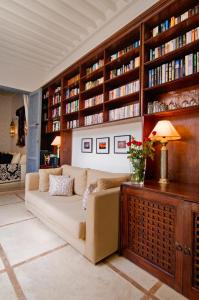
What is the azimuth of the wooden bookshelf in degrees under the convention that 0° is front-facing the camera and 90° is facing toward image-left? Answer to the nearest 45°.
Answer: approximately 45°

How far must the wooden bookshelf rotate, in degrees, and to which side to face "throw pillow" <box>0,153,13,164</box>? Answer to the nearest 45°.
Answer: approximately 90° to its right

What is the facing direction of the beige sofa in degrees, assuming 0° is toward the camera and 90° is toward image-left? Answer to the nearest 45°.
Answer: approximately 45°

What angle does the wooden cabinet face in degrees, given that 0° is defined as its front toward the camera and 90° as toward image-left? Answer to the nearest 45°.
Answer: approximately 45°

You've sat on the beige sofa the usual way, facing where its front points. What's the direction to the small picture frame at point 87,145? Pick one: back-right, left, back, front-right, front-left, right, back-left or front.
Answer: back-right

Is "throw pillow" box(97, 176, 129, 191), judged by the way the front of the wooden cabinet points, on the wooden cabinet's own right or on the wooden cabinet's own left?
on the wooden cabinet's own right

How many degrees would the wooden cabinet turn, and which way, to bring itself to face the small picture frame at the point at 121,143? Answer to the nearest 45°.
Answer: approximately 90° to its right
